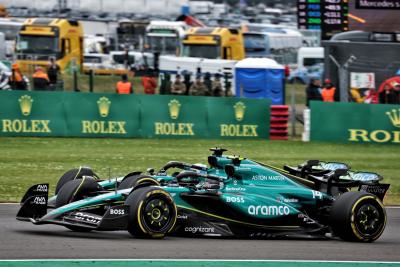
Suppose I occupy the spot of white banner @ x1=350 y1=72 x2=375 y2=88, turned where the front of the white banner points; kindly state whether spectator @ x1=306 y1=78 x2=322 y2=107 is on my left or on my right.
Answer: on my right

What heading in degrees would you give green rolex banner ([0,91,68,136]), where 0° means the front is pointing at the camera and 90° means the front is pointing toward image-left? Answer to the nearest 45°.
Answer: approximately 0°

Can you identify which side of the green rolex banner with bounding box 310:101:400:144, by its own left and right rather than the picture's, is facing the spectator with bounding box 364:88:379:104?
back

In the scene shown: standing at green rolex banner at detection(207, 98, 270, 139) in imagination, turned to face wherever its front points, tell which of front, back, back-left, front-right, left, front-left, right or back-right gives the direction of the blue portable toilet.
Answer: back

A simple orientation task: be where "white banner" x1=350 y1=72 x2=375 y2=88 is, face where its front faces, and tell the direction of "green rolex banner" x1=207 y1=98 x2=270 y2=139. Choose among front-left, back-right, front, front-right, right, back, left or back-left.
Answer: front-right

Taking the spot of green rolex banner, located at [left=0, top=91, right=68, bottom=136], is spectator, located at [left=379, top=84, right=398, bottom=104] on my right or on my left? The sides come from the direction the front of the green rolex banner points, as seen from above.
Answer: on my left

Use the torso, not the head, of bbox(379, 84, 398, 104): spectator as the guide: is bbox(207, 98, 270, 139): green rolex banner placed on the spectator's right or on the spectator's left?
on the spectator's right

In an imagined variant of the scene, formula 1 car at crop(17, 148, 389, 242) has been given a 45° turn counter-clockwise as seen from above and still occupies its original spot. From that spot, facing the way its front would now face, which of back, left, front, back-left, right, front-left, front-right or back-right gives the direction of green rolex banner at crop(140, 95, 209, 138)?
back
